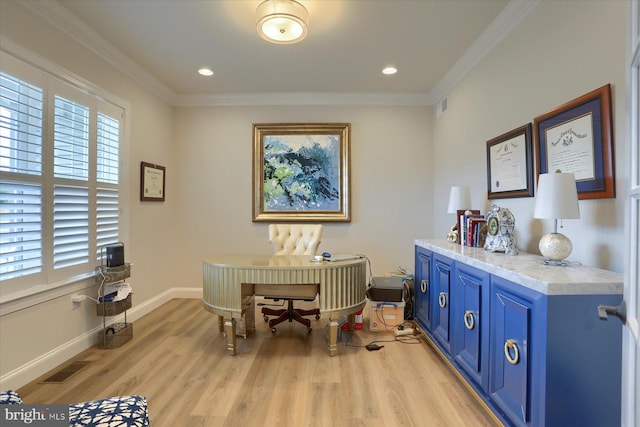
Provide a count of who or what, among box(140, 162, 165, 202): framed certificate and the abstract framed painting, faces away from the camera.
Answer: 0

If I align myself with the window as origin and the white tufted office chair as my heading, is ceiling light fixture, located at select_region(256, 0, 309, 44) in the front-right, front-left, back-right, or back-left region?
front-right

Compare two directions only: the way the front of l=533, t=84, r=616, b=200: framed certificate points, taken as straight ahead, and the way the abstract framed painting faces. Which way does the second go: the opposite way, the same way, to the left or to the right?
to the left

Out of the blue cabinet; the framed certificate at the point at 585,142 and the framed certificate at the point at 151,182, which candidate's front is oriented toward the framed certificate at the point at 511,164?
the framed certificate at the point at 151,182

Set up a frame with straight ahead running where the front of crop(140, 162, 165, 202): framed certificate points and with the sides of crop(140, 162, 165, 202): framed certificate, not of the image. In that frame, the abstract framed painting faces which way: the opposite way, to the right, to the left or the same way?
to the right

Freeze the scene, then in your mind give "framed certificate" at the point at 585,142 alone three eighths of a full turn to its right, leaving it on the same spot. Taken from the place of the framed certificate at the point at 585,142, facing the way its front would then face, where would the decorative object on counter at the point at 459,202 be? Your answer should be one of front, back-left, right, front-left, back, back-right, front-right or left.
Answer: front-left

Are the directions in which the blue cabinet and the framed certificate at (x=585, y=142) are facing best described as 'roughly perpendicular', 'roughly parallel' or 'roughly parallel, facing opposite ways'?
roughly parallel

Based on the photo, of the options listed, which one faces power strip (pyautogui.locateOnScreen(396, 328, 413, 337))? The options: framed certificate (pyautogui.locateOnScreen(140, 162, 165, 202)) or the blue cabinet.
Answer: the framed certificate

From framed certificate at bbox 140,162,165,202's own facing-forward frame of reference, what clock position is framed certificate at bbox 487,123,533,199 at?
framed certificate at bbox 487,123,533,199 is roughly at 12 o'clock from framed certificate at bbox 140,162,165,202.

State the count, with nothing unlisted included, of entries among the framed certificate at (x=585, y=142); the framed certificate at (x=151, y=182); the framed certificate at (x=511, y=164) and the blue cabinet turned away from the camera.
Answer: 0

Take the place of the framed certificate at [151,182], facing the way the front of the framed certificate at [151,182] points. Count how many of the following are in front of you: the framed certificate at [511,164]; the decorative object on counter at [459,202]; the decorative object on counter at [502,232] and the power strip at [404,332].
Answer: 4

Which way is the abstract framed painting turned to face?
toward the camera

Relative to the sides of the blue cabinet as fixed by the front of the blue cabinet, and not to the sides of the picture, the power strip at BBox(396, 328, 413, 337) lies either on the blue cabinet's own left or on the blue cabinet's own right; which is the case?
on the blue cabinet's own right

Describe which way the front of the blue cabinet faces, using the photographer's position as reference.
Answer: facing the viewer and to the left of the viewer

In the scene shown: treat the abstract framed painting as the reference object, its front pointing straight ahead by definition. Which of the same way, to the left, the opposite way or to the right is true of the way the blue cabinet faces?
to the right

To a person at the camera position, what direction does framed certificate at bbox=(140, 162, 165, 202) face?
facing the viewer and to the right of the viewer

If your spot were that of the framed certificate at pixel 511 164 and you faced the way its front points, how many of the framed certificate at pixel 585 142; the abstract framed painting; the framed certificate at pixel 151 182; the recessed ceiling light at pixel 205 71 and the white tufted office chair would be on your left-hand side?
1

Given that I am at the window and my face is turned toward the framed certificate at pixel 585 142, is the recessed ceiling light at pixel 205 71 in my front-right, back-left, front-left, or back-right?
front-left
